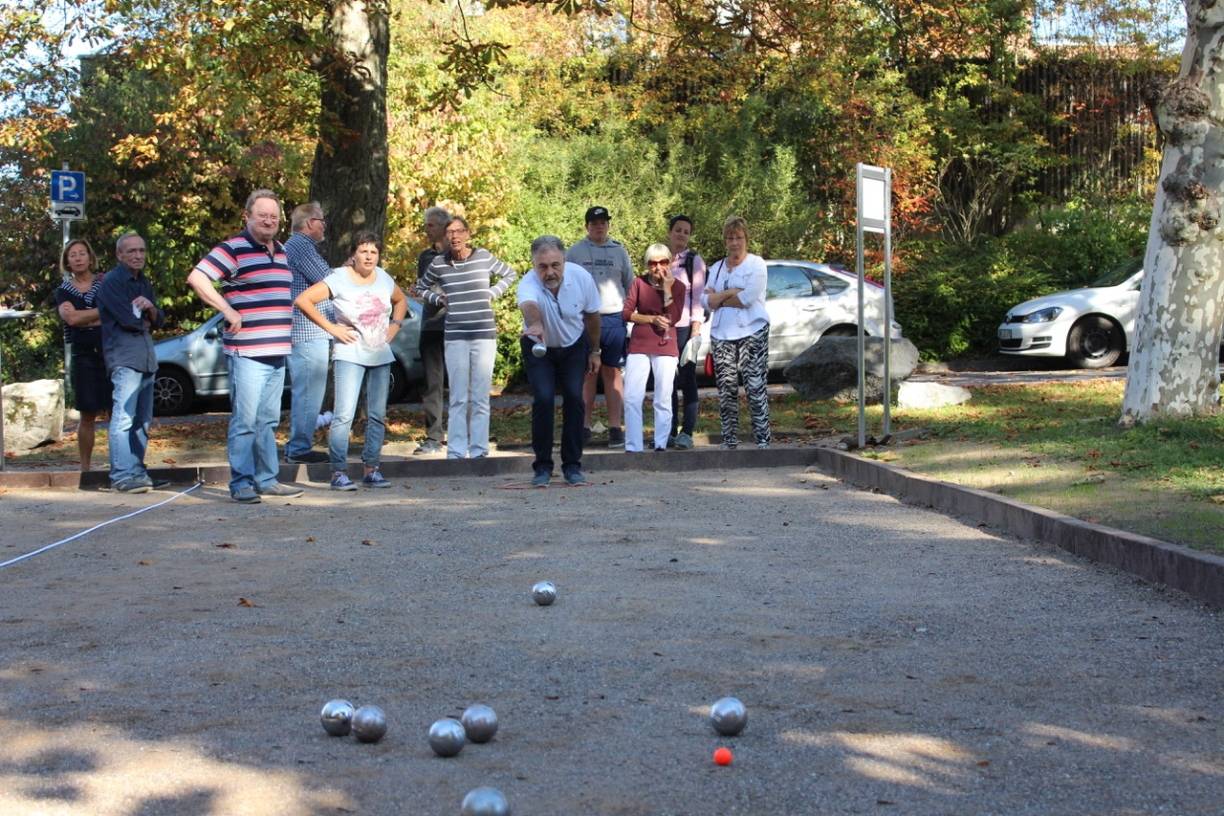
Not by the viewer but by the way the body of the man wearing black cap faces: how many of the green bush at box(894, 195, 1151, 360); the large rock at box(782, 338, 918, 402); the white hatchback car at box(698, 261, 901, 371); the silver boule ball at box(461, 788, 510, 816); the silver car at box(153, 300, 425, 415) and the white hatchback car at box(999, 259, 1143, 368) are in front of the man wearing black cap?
1

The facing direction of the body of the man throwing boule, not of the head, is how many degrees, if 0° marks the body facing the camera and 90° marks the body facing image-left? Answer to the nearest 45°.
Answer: approximately 0°

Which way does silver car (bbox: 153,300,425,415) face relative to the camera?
to the viewer's left

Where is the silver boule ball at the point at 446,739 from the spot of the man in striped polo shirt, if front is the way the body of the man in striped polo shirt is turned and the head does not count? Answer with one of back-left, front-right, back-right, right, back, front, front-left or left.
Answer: front-right

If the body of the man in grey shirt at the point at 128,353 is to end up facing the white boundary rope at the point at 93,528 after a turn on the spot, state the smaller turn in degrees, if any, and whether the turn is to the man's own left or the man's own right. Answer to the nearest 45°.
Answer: approximately 45° to the man's own right

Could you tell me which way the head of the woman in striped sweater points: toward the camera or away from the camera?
toward the camera

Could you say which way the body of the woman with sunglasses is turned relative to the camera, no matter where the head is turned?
toward the camera

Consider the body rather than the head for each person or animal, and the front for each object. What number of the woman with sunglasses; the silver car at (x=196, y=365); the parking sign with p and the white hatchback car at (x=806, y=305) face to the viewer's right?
0

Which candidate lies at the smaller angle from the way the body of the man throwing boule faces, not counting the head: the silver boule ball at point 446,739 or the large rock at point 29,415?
the silver boule ball

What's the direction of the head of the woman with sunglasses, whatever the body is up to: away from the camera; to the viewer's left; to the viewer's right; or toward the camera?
toward the camera

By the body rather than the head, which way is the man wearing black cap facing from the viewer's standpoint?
toward the camera

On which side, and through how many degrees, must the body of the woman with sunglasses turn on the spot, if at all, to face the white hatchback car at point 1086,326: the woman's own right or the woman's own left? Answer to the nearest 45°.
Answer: approximately 135° to the woman's own left

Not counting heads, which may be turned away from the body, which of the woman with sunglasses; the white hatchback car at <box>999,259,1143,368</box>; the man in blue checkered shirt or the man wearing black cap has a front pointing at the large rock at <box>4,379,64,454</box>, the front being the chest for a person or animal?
the white hatchback car
